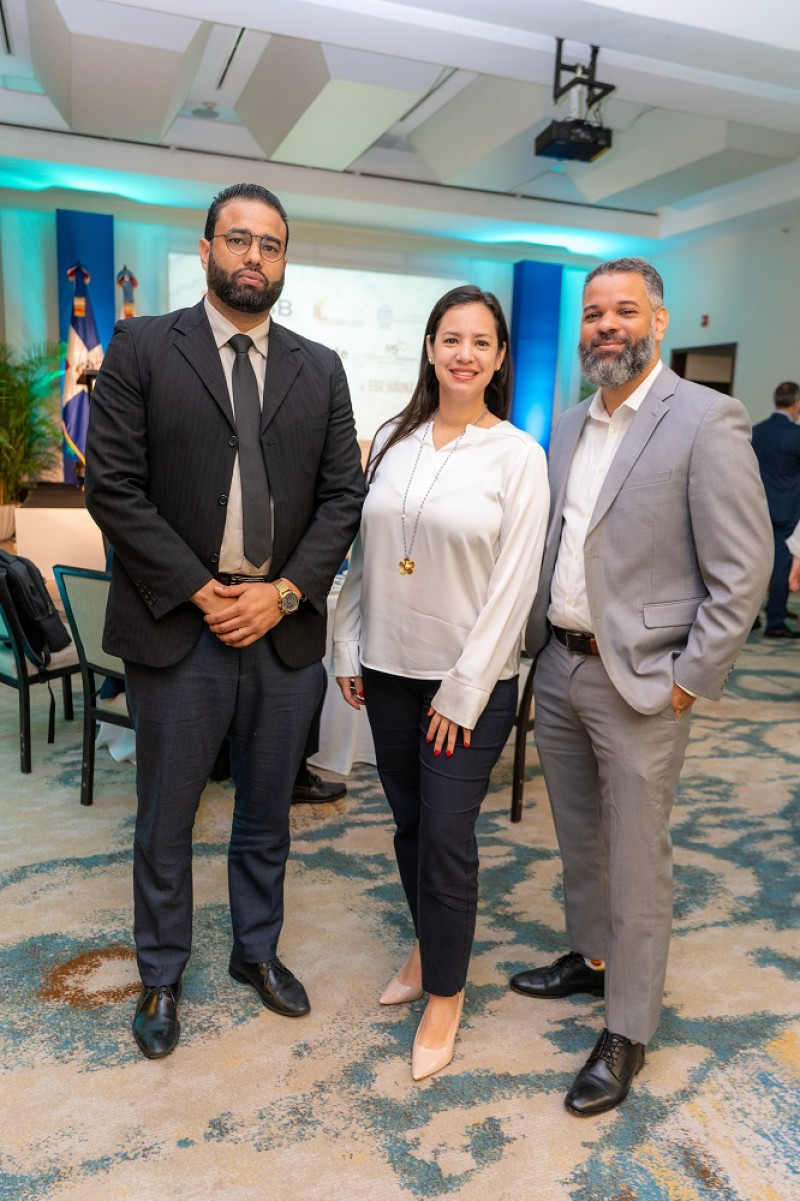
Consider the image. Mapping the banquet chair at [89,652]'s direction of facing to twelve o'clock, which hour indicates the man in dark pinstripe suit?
The man in dark pinstripe suit is roughly at 4 o'clock from the banquet chair.

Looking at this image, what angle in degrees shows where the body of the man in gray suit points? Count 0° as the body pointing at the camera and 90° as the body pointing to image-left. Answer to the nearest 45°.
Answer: approximately 45°

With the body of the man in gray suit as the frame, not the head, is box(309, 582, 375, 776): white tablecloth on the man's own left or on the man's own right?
on the man's own right

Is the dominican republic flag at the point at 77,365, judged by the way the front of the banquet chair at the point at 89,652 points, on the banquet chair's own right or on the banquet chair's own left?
on the banquet chair's own left

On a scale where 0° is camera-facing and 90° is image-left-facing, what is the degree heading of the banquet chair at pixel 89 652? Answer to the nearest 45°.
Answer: approximately 225°

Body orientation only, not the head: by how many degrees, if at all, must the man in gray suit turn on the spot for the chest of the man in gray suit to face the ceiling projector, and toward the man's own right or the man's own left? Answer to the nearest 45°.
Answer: approximately 135° to the man's own right

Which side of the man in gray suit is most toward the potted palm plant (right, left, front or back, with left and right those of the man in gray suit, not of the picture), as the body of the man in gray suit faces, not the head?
right

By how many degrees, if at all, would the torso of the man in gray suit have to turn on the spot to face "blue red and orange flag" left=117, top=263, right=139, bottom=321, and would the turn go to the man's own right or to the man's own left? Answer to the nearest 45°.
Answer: approximately 90° to the man's own right
